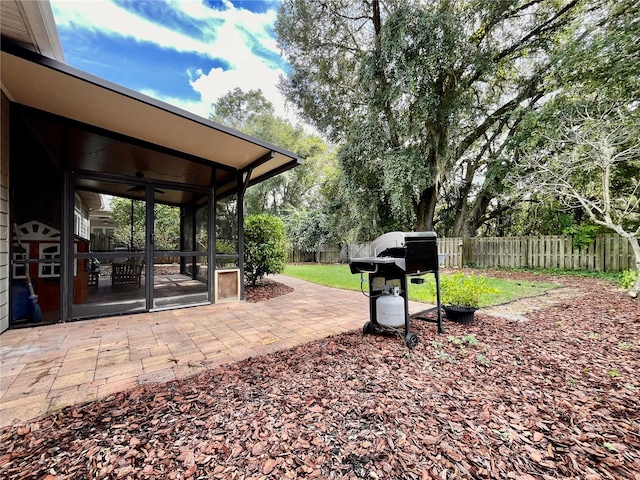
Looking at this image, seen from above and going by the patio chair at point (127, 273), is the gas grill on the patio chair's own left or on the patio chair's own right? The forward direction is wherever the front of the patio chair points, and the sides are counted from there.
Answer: on the patio chair's own left

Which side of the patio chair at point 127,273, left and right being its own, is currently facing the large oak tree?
back
